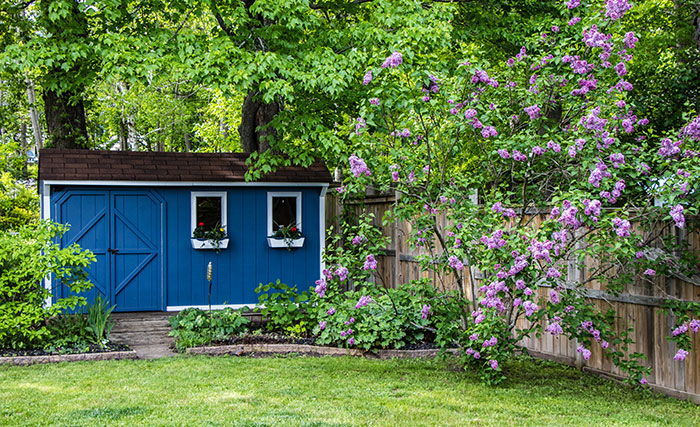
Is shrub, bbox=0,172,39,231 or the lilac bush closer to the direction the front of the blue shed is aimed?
the lilac bush

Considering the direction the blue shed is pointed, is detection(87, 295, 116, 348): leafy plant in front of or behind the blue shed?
in front

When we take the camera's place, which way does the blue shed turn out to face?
facing the viewer

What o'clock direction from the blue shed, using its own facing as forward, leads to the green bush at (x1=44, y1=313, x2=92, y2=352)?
The green bush is roughly at 1 o'clock from the blue shed.

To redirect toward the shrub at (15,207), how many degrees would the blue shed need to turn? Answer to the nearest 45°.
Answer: approximately 135° to its right

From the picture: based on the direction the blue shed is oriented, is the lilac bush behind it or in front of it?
in front

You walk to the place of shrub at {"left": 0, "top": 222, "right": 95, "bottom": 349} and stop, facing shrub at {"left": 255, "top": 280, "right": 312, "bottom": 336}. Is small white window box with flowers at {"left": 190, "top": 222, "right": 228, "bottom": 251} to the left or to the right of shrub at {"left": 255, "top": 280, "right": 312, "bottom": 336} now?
left

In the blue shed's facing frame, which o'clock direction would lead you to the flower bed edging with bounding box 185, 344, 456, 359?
The flower bed edging is roughly at 11 o'clock from the blue shed.

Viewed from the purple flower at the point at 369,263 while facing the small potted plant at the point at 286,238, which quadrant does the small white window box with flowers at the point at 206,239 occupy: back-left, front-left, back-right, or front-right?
front-left

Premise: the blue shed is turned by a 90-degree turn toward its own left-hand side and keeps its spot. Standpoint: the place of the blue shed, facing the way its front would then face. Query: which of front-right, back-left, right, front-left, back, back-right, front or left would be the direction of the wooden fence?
front-right

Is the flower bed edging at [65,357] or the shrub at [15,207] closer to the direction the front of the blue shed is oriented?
the flower bed edging
